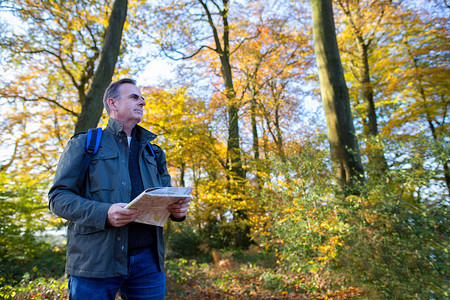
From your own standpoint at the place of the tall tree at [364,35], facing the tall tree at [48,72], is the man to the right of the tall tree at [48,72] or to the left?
left

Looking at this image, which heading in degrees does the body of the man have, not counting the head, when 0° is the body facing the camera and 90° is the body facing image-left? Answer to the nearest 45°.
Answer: approximately 315°

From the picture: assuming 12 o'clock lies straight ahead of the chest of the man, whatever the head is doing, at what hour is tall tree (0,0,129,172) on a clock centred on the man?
The tall tree is roughly at 7 o'clock from the man.

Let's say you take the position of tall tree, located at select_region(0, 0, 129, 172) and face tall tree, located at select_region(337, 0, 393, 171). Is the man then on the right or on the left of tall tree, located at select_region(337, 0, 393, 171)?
right
